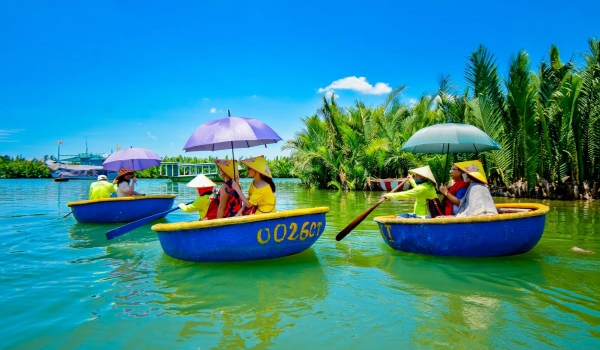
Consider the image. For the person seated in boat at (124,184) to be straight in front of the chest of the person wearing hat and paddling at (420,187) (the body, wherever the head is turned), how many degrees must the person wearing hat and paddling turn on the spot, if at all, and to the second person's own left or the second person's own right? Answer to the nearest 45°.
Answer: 0° — they already face them

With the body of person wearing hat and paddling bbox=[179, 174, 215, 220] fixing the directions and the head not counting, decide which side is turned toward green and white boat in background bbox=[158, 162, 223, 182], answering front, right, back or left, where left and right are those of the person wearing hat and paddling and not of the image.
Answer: right

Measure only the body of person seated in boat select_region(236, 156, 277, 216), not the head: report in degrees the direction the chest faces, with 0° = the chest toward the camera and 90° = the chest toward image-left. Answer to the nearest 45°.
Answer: approximately 90°

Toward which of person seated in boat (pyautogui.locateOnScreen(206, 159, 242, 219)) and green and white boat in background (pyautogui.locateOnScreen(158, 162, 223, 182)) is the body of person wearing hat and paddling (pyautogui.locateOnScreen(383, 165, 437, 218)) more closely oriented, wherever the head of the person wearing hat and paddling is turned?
the person seated in boat

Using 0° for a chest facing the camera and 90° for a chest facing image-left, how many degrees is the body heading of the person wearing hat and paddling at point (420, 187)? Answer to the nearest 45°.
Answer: approximately 90°

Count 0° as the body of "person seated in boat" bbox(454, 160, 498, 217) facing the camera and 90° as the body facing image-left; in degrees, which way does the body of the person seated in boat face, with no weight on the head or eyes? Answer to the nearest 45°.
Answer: approximately 135°

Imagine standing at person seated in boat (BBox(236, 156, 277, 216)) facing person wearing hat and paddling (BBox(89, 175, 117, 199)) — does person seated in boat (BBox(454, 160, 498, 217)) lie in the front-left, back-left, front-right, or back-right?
back-right

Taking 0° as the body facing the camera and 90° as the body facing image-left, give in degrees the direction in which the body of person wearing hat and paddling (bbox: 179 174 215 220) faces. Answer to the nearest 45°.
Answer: approximately 90°

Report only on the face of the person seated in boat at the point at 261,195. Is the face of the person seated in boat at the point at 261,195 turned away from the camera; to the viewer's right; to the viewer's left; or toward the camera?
to the viewer's left
